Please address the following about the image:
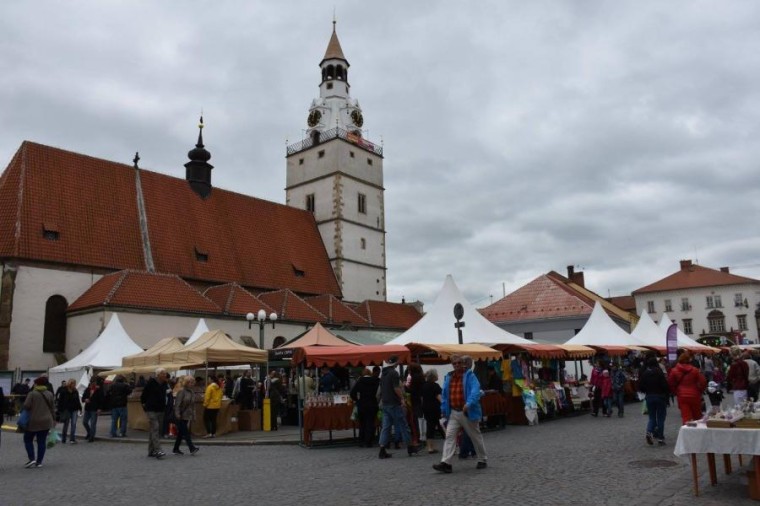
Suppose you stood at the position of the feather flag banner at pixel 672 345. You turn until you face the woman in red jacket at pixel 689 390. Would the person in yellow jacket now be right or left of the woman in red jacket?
right

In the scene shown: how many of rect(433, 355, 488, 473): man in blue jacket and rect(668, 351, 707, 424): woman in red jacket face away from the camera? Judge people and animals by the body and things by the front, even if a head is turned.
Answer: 1

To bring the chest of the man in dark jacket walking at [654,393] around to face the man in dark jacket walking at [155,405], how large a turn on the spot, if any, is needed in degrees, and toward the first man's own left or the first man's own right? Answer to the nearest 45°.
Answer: approximately 90° to the first man's own left

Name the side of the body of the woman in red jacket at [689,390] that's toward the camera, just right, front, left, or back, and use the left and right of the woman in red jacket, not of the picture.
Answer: back

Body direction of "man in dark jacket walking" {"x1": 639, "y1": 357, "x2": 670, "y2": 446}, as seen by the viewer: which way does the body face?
away from the camera

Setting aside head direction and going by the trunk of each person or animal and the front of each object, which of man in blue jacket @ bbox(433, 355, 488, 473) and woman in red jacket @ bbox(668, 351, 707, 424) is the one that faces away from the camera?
the woman in red jacket

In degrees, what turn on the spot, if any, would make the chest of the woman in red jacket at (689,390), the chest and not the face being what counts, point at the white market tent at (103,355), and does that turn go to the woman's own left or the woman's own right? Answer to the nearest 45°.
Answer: approximately 90° to the woman's own left

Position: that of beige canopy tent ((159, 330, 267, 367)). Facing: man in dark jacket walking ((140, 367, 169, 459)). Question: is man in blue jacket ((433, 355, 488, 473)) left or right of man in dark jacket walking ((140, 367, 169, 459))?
left

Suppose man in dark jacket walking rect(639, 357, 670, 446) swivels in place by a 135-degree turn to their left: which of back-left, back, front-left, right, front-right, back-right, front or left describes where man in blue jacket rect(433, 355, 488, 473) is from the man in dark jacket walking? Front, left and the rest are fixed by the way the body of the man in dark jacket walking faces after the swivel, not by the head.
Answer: front

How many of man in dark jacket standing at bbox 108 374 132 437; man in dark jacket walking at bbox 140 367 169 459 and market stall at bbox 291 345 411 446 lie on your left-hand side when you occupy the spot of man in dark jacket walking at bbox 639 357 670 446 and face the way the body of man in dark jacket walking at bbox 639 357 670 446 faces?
3

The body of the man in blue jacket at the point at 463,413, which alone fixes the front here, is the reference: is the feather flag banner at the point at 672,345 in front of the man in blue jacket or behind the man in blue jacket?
behind

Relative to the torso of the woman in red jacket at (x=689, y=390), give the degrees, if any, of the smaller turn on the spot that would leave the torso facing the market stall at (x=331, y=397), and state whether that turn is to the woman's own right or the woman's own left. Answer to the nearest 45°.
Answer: approximately 90° to the woman's own left
